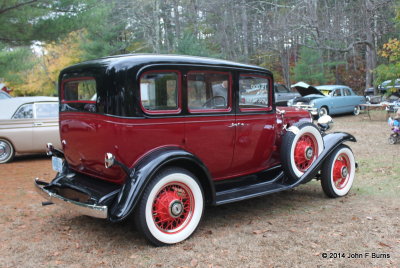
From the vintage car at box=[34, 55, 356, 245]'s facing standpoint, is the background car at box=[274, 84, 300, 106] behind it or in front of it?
in front

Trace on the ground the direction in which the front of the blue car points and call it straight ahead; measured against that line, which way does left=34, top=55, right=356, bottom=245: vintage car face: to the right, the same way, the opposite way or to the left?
the opposite way

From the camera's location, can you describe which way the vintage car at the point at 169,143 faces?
facing away from the viewer and to the right of the viewer

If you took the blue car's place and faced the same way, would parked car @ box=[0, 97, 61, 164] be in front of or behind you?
in front

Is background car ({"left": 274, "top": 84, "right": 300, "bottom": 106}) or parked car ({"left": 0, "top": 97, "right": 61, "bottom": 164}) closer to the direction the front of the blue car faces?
the parked car

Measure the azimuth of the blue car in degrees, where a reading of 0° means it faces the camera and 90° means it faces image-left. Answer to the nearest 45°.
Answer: approximately 45°
